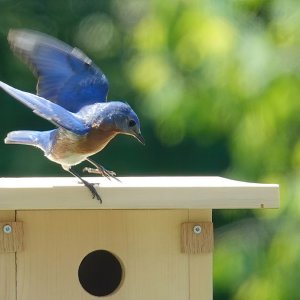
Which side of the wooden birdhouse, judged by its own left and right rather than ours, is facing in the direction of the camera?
front

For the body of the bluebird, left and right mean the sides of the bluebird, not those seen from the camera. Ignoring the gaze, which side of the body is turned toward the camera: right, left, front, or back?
right
